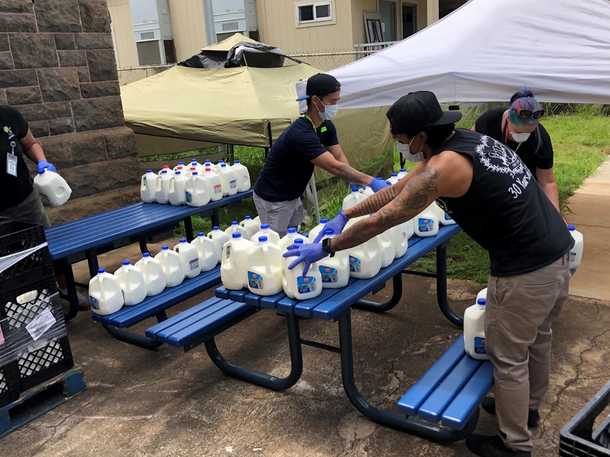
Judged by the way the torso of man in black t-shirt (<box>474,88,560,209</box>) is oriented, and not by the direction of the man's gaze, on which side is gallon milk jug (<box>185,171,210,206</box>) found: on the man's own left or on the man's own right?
on the man's own right

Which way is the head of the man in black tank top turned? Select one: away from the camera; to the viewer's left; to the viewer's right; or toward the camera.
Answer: to the viewer's left

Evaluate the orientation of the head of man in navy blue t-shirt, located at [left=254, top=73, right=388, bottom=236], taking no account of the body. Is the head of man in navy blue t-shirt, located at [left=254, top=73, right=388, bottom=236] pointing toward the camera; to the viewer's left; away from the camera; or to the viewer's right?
to the viewer's right

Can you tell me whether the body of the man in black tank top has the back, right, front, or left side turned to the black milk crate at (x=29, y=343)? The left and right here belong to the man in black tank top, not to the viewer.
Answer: front

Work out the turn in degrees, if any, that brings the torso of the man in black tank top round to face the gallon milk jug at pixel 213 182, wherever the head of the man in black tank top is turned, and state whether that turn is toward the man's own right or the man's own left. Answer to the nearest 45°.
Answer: approximately 45° to the man's own right

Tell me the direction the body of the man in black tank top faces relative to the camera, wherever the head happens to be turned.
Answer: to the viewer's left

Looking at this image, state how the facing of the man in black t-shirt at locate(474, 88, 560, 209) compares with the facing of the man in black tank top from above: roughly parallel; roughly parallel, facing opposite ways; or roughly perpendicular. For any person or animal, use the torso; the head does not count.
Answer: roughly perpendicular

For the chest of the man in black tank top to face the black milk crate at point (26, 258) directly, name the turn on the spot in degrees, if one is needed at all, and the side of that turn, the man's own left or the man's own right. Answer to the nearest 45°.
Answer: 0° — they already face it

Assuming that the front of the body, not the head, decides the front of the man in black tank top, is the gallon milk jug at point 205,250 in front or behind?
in front
